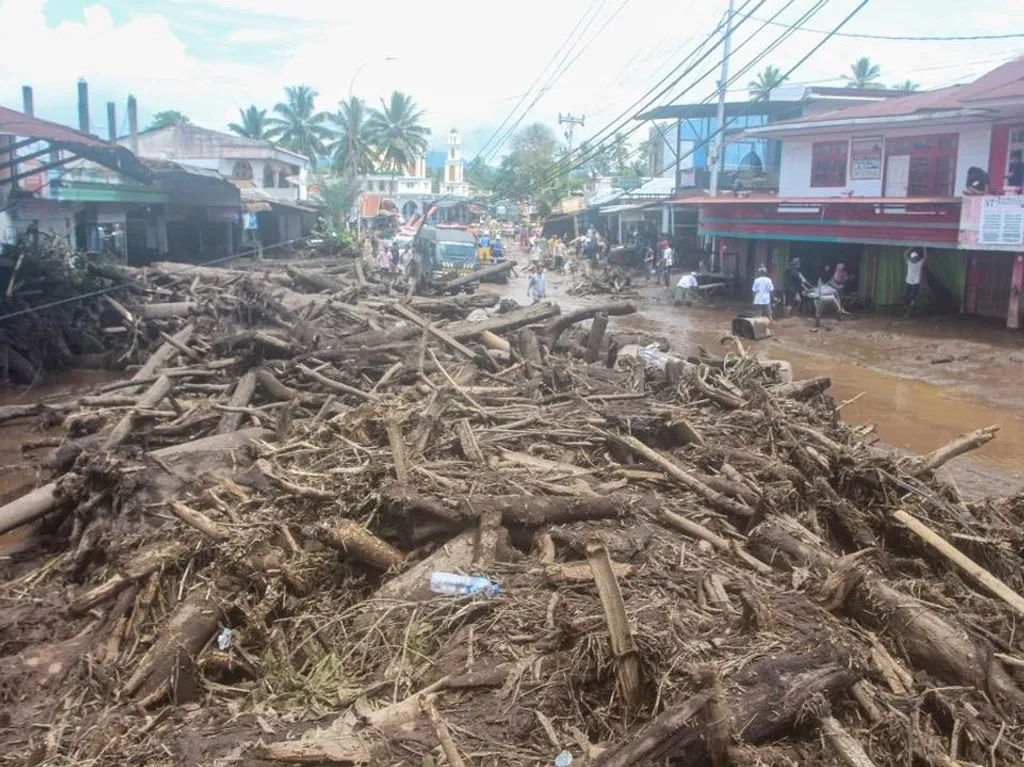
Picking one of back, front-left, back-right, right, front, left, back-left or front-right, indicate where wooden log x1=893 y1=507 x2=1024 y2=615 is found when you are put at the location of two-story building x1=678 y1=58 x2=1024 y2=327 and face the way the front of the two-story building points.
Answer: front-left

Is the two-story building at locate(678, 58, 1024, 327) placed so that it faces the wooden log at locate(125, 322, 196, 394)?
yes

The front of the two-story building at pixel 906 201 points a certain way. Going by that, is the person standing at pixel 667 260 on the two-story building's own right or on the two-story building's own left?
on the two-story building's own right

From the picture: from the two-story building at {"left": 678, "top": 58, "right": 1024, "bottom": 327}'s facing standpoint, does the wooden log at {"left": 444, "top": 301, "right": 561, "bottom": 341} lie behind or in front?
in front

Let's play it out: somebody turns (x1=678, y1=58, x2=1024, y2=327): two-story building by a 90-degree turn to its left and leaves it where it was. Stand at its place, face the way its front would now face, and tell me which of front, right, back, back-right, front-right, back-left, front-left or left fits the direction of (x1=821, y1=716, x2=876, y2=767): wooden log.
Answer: front-right

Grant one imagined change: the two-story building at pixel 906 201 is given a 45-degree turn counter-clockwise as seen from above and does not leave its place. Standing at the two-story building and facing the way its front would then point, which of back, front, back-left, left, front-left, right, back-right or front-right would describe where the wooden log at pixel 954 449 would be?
front

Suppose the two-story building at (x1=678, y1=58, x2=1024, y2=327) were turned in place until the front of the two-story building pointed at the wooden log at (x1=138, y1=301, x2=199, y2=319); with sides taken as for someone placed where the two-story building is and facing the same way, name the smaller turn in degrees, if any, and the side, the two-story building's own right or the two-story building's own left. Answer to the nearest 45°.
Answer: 0° — it already faces it

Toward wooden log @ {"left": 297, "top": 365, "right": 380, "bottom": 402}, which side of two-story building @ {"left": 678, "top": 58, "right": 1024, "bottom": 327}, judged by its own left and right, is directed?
front

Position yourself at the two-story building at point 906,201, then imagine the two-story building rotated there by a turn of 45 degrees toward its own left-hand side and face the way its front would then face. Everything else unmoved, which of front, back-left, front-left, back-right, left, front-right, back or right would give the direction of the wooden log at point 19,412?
front-right

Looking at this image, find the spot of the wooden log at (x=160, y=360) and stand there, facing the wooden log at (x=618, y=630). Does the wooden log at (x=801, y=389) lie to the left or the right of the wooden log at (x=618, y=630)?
left

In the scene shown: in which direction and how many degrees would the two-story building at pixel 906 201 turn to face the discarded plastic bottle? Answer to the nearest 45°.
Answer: approximately 45° to its left

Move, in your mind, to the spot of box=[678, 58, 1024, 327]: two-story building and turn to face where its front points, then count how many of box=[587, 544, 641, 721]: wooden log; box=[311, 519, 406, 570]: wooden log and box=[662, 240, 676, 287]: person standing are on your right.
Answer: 1

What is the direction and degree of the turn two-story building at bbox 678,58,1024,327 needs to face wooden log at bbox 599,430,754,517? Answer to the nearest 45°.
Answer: approximately 45° to its left

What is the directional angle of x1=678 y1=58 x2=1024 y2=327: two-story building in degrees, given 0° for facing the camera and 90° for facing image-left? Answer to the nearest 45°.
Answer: approximately 45°

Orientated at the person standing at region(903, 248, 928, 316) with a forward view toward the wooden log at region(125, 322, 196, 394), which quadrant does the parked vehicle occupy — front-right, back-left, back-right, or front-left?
front-right

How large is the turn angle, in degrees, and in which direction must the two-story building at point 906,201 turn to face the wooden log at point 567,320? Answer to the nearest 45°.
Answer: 0° — it already faces it

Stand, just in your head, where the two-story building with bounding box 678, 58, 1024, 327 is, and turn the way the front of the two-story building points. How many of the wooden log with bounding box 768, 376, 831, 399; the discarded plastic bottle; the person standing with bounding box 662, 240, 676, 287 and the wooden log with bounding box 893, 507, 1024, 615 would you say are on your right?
1

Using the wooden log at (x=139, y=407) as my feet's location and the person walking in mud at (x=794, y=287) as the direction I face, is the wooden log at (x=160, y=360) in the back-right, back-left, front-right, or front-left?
front-left

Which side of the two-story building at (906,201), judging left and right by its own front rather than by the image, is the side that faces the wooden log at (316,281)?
front

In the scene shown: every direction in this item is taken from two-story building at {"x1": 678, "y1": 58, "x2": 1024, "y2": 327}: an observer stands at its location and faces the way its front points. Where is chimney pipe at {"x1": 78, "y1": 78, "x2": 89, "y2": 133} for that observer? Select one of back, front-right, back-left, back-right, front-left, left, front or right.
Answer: front-right

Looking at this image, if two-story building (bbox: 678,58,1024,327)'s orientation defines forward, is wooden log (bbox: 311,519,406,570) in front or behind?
in front
